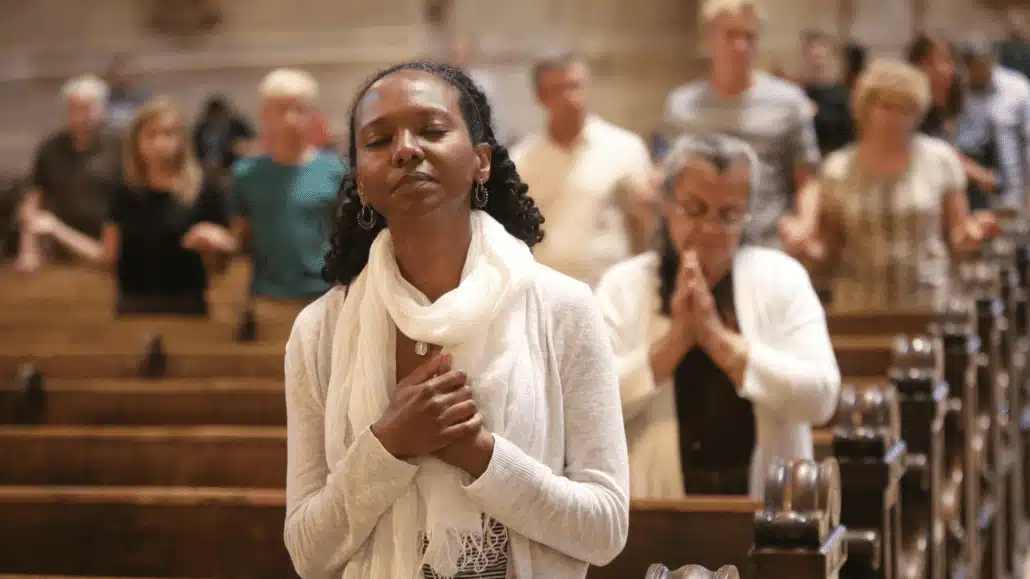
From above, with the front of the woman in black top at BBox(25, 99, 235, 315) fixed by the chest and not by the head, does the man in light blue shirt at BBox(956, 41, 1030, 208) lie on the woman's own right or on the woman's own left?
on the woman's own left

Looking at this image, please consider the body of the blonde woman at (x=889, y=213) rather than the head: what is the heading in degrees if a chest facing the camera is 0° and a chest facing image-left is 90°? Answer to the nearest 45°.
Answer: approximately 0°

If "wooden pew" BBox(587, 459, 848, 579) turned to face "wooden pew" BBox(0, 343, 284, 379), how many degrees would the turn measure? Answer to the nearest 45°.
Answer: approximately 135° to its right

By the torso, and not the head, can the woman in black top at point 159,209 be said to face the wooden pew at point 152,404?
yes

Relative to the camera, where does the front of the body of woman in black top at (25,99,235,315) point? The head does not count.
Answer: toward the camera

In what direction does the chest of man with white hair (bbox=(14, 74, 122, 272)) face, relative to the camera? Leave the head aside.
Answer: toward the camera

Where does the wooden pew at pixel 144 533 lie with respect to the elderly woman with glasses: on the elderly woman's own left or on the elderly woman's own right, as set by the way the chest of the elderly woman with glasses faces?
on the elderly woman's own right

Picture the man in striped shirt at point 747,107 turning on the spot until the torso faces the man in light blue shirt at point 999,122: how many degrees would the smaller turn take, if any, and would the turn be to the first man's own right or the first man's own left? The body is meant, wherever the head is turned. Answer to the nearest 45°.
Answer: approximately 135° to the first man's own left

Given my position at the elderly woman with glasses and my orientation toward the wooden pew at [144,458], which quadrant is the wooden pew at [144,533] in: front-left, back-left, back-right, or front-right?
front-left

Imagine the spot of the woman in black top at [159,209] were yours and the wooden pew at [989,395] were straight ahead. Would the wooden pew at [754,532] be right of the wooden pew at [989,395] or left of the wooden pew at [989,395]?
right

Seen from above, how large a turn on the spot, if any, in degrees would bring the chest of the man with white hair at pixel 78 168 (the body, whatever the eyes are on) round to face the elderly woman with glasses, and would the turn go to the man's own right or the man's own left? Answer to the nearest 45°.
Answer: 0° — they already face them

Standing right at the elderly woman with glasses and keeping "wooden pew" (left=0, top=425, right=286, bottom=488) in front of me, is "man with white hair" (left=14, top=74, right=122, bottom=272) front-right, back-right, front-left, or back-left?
front-right
